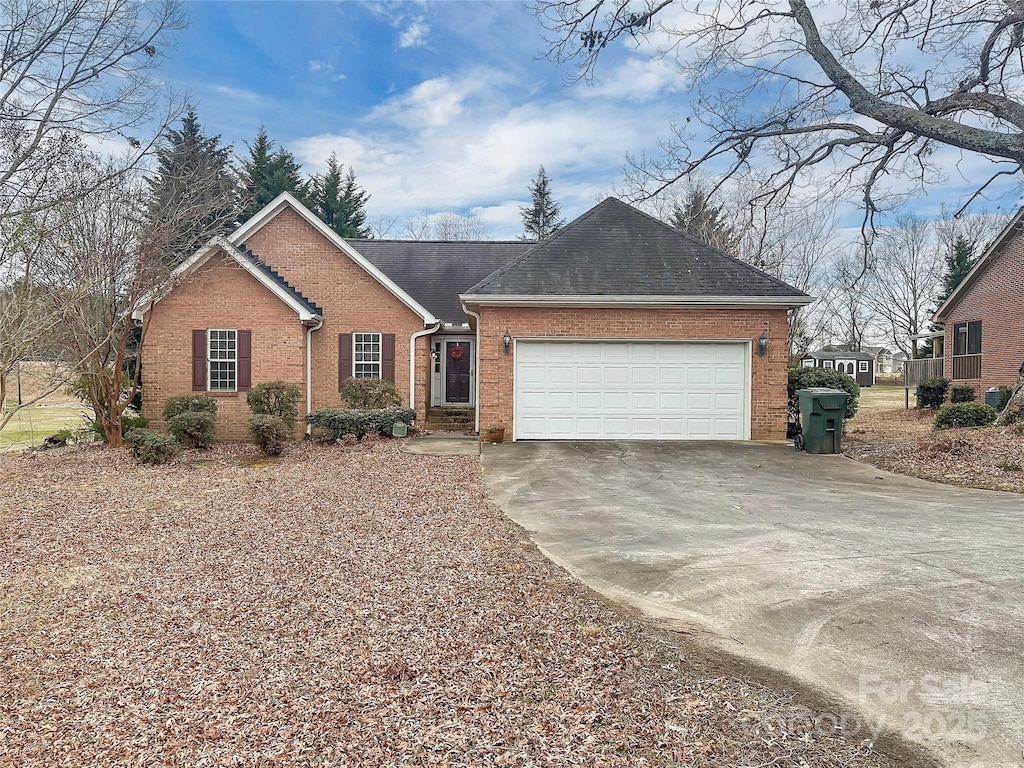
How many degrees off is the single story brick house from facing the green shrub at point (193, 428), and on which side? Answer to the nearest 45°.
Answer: approximately 90° to its right

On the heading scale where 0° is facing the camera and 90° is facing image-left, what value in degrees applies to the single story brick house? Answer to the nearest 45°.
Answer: approximately 0°

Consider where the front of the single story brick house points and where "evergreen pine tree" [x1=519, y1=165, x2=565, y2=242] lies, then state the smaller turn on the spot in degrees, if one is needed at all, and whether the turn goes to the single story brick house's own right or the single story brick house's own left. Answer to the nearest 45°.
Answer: approximately 180°

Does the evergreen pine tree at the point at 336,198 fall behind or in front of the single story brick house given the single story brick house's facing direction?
behind

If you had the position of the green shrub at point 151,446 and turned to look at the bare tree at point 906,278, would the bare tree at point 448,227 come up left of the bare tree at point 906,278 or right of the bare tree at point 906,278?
left

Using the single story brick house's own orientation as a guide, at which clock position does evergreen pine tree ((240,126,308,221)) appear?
The evergreen pine tree is roughly at 5 o'clock from the single story brick house.

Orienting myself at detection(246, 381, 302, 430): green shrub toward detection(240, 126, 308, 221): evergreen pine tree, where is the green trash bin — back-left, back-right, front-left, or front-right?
back-right

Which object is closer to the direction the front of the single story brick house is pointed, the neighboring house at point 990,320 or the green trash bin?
the green trash bin

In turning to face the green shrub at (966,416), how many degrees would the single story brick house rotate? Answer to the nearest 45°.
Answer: approximately 90° to its left

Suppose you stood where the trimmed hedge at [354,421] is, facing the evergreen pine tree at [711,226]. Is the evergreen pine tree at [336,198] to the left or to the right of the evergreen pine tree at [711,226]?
left

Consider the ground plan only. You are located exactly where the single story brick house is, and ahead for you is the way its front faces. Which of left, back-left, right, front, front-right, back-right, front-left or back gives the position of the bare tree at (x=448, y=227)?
back

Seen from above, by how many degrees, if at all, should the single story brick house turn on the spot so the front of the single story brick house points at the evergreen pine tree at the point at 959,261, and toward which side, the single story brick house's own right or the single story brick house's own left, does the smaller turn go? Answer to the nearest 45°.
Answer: approximately 135° to the single story brick house's own left
